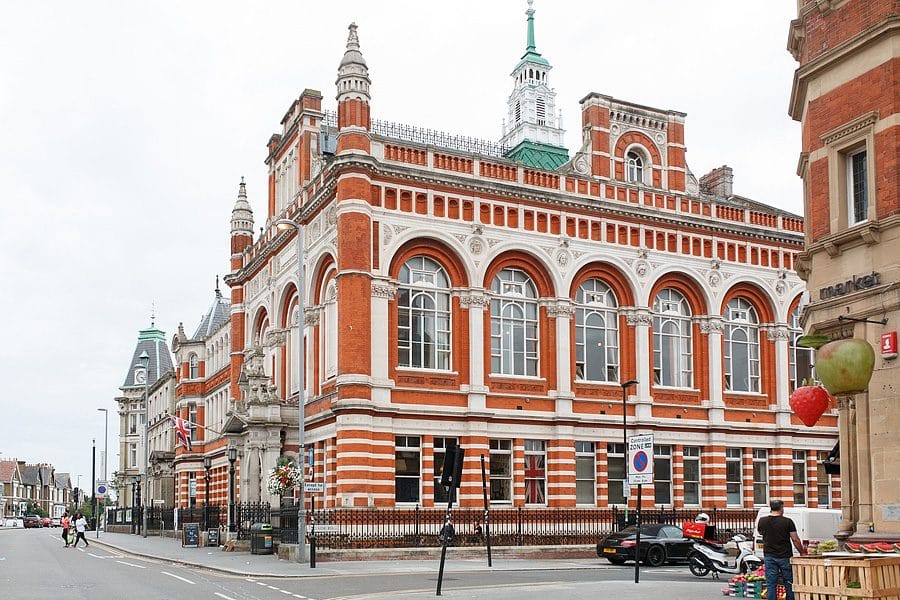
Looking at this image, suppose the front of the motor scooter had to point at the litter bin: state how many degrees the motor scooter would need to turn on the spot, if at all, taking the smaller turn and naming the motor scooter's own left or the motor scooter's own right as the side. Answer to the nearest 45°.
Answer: approximately 135° to the motor scooter's own left

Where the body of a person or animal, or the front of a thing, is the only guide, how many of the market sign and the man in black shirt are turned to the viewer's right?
0

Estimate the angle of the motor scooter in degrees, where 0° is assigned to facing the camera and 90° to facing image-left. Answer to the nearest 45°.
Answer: approximately 270°

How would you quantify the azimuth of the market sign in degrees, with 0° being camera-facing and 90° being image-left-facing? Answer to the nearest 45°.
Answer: approximately 45°

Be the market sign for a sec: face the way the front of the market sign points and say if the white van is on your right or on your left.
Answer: on your right
